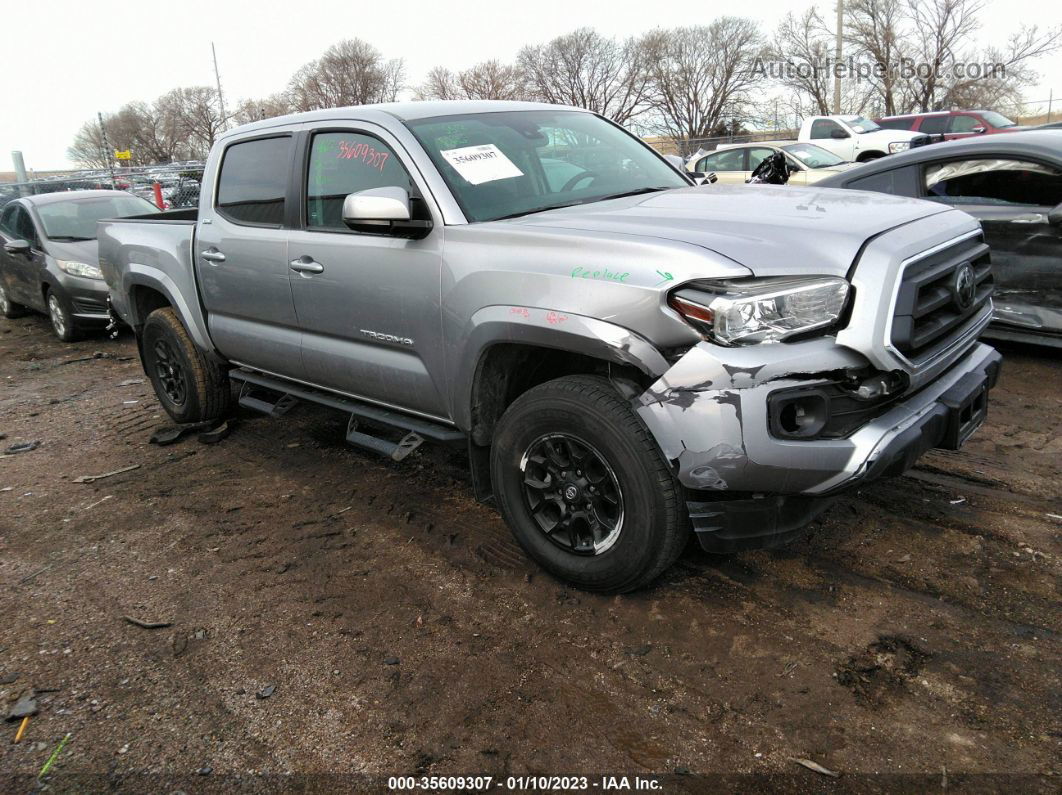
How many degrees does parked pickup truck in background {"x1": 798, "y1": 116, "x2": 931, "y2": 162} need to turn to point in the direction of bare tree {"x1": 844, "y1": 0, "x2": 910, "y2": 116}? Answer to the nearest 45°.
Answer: approximately 135° to its left

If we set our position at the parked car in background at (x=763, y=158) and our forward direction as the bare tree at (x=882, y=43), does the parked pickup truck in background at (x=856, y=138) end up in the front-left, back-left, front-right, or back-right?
front-right

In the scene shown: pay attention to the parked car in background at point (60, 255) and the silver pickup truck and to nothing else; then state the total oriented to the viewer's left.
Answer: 0

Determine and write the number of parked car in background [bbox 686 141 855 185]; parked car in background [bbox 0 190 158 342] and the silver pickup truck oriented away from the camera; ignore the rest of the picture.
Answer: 0

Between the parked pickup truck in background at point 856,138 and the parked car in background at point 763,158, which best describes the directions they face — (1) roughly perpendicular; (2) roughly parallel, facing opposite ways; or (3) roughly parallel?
roughly parallel

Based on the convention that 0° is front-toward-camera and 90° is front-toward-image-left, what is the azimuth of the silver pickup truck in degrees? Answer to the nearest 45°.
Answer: approximately 315°

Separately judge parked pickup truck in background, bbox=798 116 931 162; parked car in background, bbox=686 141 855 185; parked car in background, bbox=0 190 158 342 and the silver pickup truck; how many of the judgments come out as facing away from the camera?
0

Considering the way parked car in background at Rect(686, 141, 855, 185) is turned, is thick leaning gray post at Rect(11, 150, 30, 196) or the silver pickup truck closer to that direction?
the silver pickup truck

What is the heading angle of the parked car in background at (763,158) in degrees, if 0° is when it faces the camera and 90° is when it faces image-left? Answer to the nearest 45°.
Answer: approximately 315°

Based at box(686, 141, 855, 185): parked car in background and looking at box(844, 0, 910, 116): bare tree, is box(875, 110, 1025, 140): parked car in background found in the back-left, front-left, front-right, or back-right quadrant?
front-right

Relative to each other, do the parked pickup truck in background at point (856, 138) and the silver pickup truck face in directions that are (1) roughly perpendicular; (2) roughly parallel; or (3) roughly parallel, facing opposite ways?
roughly parallel

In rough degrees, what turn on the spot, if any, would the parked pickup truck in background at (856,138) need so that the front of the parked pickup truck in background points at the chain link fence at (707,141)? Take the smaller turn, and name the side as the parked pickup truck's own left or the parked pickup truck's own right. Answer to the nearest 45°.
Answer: approximately 135° to the parked pickup truck's own left

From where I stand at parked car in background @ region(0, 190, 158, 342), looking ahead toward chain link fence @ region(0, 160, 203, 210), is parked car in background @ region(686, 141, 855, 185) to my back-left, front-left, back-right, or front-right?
front-right

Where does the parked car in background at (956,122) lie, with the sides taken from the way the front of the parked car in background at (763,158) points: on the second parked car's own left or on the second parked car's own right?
on the second parked car's own left

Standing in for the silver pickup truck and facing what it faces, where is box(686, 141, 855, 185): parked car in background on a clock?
The parked car in background is roughly at 8 o'clock from the silver pickup truck.

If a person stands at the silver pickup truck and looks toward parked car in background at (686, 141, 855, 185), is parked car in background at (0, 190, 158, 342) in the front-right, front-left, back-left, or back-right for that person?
front-left

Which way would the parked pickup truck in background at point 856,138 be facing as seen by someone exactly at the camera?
facing the viewer and to the right of the viewer
